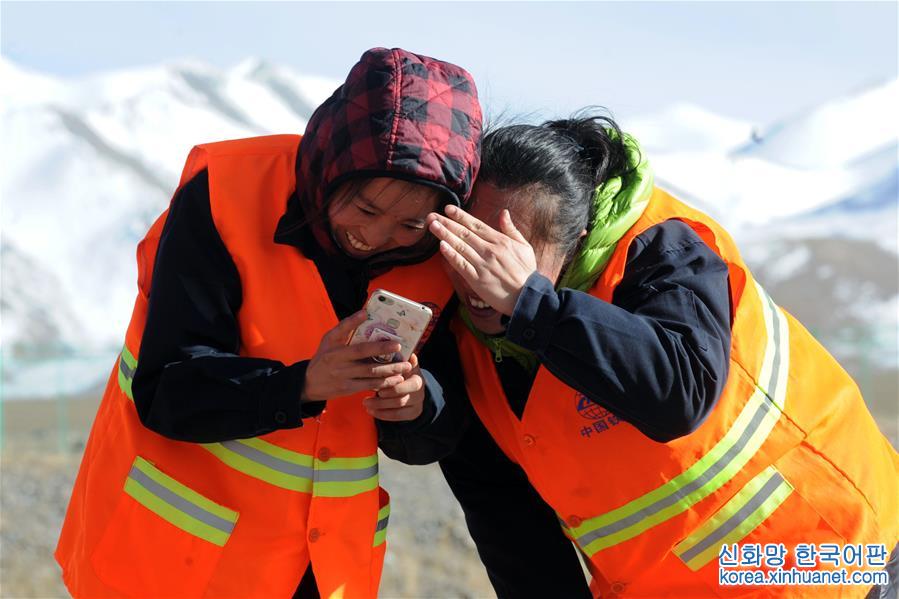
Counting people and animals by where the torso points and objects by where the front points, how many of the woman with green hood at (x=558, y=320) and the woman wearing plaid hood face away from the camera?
0

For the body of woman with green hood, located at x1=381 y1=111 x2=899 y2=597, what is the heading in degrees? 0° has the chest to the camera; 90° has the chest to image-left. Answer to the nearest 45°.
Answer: approximately 45°

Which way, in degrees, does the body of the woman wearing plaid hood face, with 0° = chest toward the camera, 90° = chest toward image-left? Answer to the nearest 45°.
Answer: approximately 315°

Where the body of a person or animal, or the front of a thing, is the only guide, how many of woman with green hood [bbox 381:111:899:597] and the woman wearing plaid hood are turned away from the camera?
0

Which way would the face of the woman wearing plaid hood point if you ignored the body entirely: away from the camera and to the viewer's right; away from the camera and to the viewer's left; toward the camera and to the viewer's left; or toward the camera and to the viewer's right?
toward the camera and to the viewer's right

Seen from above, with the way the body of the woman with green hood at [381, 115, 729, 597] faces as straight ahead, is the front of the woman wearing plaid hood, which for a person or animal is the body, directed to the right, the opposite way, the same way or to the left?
to the left

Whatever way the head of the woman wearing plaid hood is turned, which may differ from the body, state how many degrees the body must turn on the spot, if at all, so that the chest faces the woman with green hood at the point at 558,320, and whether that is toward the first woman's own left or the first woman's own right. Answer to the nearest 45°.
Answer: approximately 45° to the first woman's own left

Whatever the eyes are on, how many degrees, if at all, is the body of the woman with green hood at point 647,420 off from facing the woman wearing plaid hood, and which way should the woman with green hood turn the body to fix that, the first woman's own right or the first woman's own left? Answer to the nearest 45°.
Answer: approximately 45° to the first woman's own right
